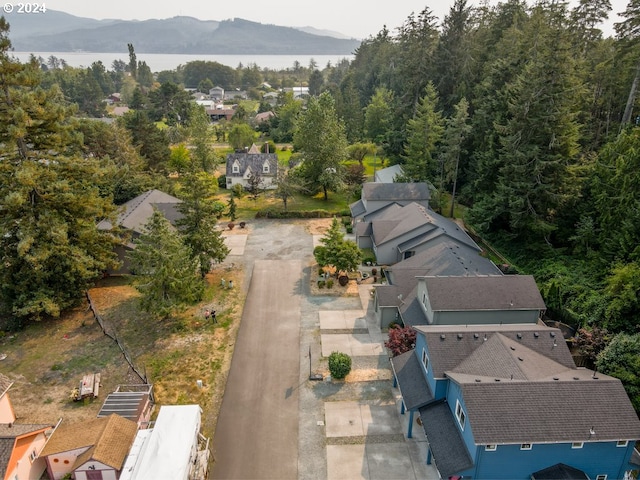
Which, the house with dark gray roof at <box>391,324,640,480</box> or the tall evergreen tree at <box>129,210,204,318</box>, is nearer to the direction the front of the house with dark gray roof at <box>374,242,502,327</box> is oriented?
the tall evergreen tree

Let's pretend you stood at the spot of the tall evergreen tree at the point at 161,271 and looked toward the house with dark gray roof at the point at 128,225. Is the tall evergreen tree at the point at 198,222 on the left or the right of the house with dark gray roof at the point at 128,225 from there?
right

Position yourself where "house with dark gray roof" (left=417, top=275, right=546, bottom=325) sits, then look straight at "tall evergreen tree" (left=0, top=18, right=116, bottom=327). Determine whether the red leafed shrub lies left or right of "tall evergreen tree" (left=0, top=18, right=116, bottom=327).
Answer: left

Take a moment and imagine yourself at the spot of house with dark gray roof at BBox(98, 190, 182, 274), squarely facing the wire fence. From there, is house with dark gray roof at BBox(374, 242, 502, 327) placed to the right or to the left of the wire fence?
left

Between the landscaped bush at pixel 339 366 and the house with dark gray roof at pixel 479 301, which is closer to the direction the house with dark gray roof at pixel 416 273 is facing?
the landscaped bush

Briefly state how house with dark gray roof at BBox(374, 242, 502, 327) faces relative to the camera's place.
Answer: facing to the left of the viewer

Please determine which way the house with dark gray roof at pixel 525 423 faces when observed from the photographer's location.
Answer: facing to the left of the viewer

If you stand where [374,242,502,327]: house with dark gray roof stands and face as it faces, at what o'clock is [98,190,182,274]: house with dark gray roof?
[98,190,182,274]: house with dark gray roof is roughly at 12 o'clock from [374,242,502,327]: house with dark gray roof.

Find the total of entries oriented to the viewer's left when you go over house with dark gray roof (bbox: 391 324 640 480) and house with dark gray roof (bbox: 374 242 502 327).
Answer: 2
